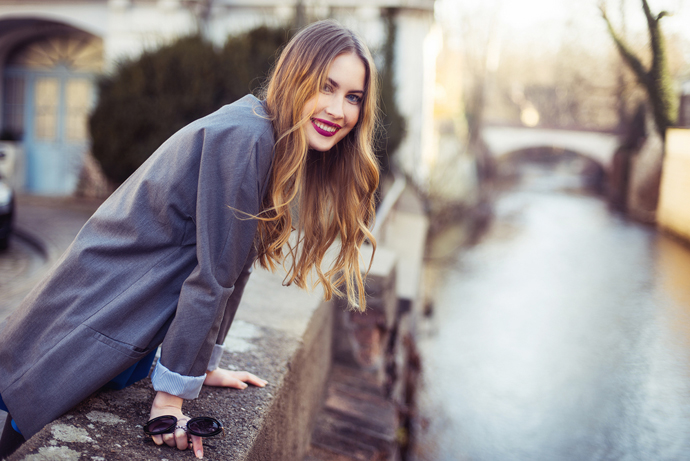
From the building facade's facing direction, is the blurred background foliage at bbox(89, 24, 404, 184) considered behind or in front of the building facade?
in front

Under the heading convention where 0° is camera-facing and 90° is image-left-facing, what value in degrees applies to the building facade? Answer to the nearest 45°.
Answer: approximately 0°

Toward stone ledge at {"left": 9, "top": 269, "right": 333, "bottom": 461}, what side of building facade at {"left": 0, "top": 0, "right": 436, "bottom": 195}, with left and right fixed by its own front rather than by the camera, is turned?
front

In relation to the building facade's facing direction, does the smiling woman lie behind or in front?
in front
